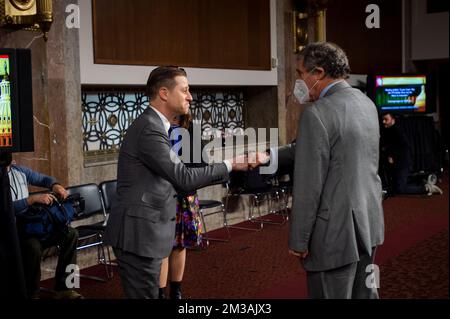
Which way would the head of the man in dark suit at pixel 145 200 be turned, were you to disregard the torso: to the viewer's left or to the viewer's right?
to the viewer's right

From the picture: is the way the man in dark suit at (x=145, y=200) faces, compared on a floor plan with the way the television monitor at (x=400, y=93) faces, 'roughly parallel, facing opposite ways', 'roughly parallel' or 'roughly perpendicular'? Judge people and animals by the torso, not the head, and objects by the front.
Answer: roughly perpendicular

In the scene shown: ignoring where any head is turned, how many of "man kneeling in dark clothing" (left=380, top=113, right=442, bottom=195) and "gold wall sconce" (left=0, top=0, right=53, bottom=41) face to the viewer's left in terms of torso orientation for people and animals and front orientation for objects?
1

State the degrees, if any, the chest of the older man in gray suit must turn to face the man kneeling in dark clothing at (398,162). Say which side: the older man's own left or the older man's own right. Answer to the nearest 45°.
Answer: approximately 45° to the older man's own right

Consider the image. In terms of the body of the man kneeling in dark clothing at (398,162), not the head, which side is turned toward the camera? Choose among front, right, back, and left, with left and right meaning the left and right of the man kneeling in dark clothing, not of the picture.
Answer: left

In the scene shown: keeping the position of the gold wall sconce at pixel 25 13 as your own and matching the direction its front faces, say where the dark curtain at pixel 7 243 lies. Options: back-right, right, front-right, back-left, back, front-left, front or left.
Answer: front

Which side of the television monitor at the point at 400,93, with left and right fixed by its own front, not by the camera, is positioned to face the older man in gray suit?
front

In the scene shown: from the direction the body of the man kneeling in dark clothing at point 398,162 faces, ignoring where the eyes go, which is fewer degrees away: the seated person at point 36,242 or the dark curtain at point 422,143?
the seated person

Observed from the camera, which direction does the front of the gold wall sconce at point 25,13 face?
facing the viewer

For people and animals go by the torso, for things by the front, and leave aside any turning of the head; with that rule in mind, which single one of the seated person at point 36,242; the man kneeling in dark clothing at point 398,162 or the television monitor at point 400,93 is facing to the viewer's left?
the man kneeling in dark clothing

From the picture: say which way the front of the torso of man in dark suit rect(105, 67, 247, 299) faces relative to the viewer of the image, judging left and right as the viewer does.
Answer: facing to the right of the viewer

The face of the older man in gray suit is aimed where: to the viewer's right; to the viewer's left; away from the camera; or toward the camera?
to the viewer's left

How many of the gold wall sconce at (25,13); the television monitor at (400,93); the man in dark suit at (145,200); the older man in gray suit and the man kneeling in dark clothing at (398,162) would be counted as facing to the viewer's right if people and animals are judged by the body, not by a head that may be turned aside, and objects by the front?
1
